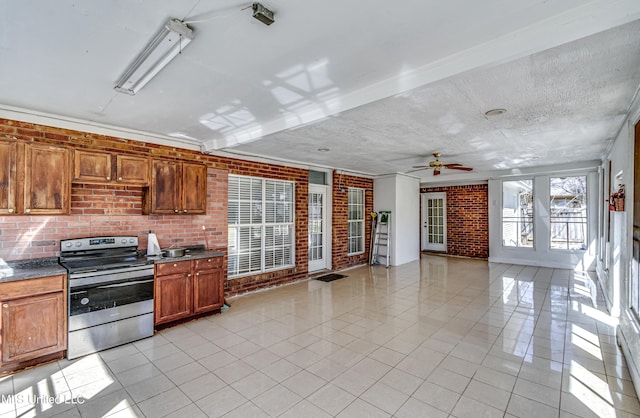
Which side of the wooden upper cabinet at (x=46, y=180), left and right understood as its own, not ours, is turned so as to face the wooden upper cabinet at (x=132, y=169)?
left

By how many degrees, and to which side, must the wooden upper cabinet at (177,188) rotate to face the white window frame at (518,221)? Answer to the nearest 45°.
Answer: approximately 45° to its left

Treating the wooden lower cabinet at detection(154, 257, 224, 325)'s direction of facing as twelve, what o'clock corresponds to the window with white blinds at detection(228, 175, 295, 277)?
The window with white blinds is roughly at 9 o'clock from the wooden lower cabinet.

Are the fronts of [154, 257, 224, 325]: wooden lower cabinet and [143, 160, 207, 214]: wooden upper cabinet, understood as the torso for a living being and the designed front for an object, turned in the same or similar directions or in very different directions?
same or similar directions

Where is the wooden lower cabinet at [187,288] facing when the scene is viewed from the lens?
facing the viewer and to the right of the viewer

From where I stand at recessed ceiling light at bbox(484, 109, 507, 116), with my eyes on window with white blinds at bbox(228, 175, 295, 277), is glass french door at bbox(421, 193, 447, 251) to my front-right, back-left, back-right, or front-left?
front-right

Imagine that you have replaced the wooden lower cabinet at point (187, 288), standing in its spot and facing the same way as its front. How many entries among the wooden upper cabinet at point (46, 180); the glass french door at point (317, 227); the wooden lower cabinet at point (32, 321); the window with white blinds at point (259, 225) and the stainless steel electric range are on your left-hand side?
2

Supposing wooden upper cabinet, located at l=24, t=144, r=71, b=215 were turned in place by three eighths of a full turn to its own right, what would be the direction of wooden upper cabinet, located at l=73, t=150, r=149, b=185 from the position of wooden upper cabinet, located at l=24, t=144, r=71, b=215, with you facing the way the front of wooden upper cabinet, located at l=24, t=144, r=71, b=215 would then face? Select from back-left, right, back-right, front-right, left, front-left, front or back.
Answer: back-right

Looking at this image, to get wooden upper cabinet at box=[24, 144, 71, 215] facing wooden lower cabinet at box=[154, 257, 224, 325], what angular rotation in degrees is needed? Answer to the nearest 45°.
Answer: approximately 90° to its left

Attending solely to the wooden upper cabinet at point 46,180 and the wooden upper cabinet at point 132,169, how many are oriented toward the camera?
2

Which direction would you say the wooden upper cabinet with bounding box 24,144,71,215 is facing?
toward the camera

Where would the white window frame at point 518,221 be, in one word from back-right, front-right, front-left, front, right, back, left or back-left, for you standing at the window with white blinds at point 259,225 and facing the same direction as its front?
front-left

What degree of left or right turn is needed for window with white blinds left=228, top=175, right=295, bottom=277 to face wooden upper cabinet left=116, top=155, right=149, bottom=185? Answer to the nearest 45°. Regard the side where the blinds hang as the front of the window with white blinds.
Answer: approximately 90° to its right

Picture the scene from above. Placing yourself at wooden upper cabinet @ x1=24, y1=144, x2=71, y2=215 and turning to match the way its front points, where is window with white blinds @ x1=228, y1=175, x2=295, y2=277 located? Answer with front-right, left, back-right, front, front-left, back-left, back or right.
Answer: left

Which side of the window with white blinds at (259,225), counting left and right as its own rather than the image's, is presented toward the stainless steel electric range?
right
